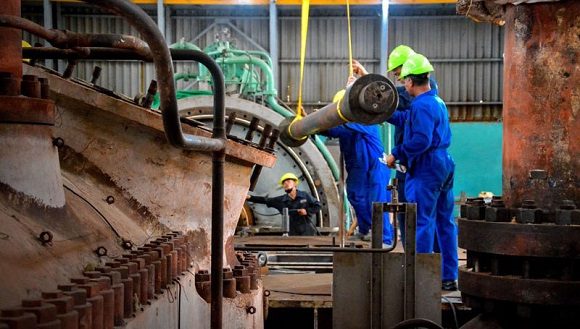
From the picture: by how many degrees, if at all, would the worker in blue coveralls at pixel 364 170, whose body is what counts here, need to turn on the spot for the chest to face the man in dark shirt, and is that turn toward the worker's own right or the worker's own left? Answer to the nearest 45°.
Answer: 0° — they already face them

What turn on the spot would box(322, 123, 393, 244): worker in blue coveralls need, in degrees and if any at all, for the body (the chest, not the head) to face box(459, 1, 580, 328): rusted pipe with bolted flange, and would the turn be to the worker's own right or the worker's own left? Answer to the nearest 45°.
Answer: approximately 135° to the worker's own left

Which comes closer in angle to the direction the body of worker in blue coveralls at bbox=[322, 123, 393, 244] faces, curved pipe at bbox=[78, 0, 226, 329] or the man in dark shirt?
the man in dark shirt

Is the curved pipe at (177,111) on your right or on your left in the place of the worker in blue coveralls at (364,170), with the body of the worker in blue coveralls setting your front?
on your left

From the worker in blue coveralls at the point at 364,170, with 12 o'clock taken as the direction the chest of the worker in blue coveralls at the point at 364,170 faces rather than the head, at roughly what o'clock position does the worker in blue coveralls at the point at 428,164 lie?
the worker in blue coveralls at the point at 428,164 is roughly at 7 o'clock from the worker in blue coveralls at the point at 364,170.

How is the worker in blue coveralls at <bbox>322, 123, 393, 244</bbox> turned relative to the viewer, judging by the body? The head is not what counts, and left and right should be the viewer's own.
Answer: facing away from the viewer and to the left of the viewer

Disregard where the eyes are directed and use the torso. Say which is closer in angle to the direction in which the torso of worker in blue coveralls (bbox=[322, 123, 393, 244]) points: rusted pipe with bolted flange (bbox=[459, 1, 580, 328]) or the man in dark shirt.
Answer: the man in dark shirt
